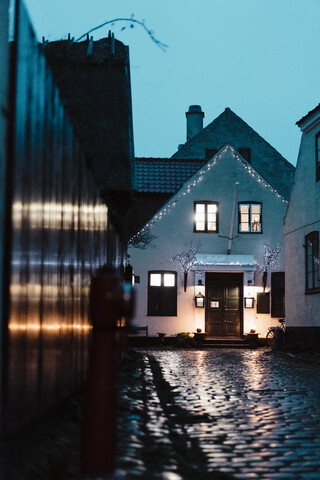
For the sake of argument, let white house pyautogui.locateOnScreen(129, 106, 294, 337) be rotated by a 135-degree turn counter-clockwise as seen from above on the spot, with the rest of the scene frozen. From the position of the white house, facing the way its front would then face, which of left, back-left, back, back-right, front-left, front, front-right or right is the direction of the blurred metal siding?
back-right

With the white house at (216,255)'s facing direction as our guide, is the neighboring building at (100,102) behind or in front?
in front

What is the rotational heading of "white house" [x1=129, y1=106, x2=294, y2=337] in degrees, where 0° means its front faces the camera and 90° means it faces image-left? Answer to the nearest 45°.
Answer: approximately 0°
